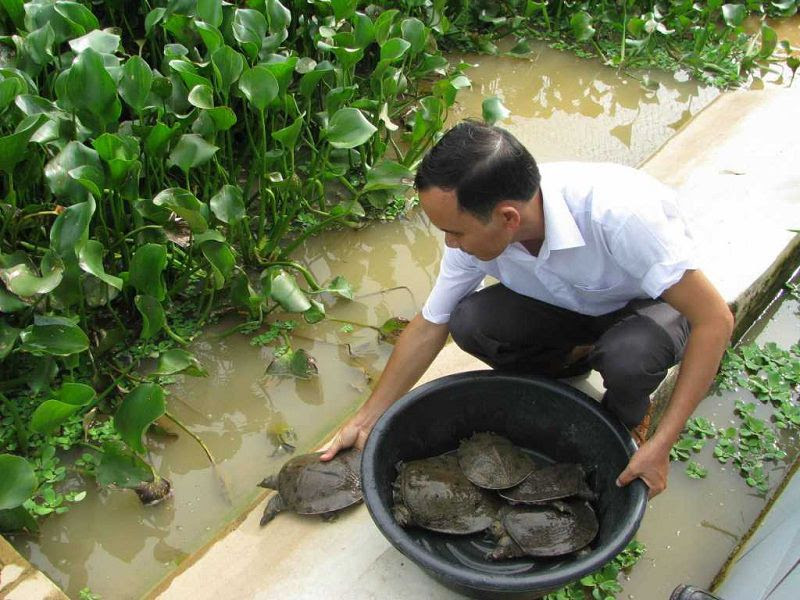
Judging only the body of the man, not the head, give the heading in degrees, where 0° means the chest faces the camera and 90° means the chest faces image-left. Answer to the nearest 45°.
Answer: approximately 45°
